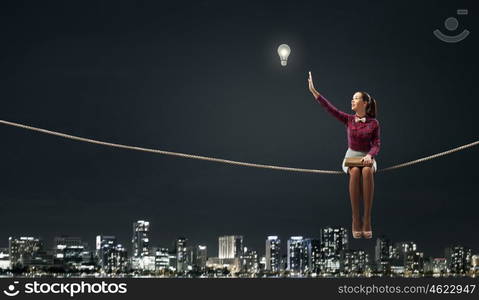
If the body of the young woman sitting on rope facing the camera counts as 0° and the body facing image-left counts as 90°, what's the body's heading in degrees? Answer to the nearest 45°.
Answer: approximately 0°
